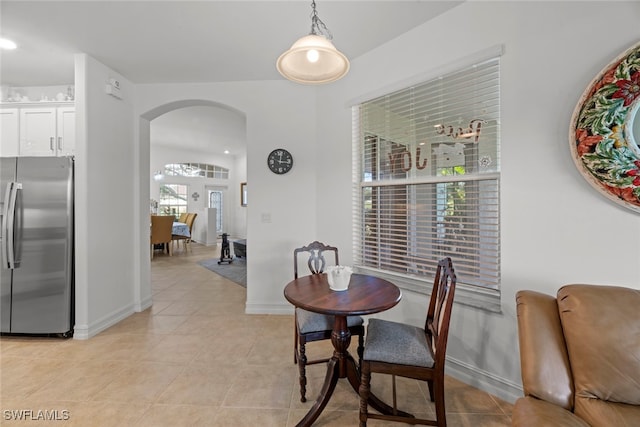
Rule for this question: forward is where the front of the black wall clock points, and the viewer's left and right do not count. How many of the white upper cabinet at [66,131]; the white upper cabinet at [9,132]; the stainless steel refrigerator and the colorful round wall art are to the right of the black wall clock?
3

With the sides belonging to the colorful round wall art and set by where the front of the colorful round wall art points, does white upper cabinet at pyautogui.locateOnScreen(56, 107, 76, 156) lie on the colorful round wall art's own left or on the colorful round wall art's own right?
on the colorful round wall art's own right

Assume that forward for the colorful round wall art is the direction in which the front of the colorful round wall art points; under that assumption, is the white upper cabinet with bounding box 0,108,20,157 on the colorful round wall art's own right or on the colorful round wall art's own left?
on the colorful round wall art's own right

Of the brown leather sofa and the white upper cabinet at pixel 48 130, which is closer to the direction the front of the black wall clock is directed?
the brown leather sofa

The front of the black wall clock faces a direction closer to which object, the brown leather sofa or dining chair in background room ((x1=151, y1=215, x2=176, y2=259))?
the brown leather sofa

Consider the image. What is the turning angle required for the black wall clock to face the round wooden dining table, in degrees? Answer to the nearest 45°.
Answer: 0° — it already faces it

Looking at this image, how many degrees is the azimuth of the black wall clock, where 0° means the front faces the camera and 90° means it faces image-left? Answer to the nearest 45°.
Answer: approximately 0°

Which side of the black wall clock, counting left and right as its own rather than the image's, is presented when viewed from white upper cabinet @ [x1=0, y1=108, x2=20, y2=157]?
right

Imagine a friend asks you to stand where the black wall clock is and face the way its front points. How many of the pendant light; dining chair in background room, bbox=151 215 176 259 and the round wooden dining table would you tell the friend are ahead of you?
2

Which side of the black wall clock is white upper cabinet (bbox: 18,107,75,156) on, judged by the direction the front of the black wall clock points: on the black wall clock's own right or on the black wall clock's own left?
on the black wall clock's own right
